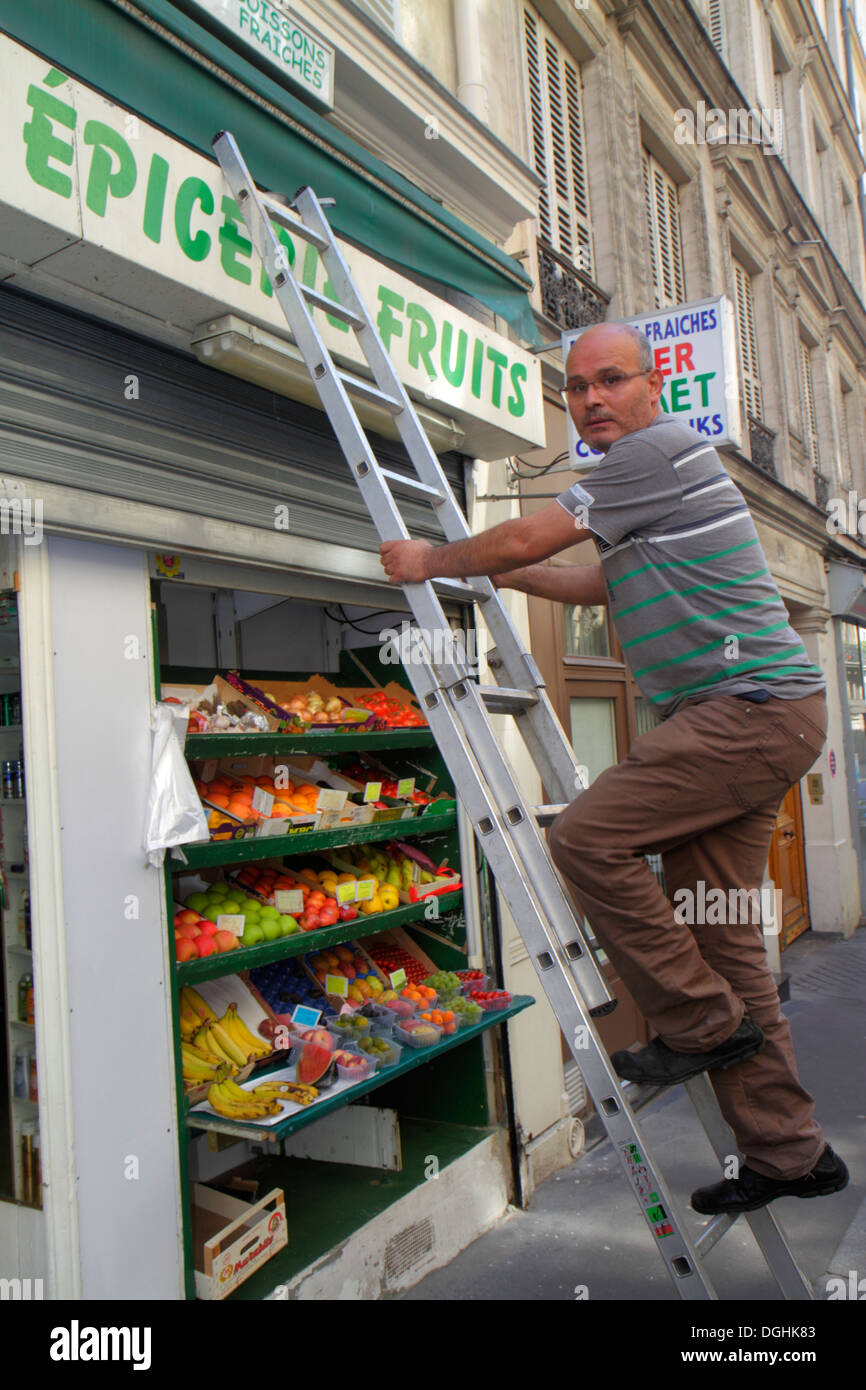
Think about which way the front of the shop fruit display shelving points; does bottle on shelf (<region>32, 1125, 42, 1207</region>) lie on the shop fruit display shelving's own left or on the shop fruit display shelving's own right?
on the shop fruit display shelving's own right

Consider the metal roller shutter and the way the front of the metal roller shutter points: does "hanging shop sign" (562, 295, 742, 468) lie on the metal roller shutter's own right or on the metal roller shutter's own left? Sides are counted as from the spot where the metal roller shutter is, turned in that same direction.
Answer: on the metal roller shutter's own left

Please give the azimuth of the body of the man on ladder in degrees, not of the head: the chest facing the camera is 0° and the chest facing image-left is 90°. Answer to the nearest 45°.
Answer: approximately 90°

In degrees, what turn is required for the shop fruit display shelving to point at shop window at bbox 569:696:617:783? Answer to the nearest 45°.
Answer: approximately 90° to its left

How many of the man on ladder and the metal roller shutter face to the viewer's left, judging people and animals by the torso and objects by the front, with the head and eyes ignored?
1

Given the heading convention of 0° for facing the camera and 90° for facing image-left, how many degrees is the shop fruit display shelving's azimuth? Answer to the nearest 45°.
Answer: approximately 315°

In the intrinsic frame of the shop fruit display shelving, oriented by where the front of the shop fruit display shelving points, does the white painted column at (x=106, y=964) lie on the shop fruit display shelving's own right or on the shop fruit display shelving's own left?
on the shop fruit display shelving's own right

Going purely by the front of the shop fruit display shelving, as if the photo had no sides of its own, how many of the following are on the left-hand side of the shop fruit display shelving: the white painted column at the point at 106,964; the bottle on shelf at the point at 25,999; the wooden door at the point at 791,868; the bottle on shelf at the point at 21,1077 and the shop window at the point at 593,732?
2
